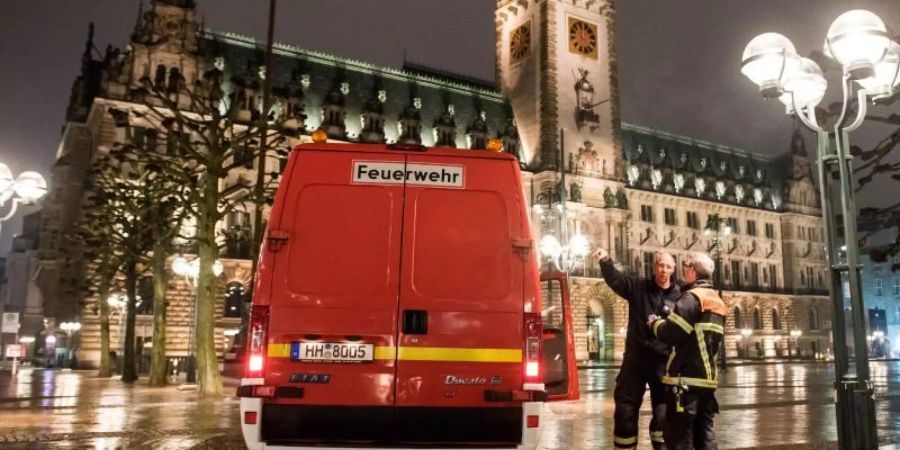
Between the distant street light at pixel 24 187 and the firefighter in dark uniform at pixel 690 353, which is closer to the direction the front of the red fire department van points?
the distant street light

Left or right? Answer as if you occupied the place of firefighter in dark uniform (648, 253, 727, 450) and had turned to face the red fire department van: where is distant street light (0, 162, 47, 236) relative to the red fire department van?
right

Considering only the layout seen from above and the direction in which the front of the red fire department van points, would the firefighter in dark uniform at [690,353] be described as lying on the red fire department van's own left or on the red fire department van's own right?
on the red fire department van's own right

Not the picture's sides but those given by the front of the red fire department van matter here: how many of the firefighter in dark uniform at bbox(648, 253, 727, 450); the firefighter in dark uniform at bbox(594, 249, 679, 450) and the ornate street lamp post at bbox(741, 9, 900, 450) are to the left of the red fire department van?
0

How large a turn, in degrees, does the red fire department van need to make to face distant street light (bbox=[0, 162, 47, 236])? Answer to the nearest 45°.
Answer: approximately 45° to its left

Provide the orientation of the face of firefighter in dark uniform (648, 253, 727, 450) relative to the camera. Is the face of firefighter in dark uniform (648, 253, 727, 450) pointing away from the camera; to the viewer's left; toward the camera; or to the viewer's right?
to the viewer's left

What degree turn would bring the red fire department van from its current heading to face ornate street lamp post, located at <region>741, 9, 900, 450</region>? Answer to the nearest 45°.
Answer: approximately 45° to its right

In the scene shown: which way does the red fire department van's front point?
away from the camera
